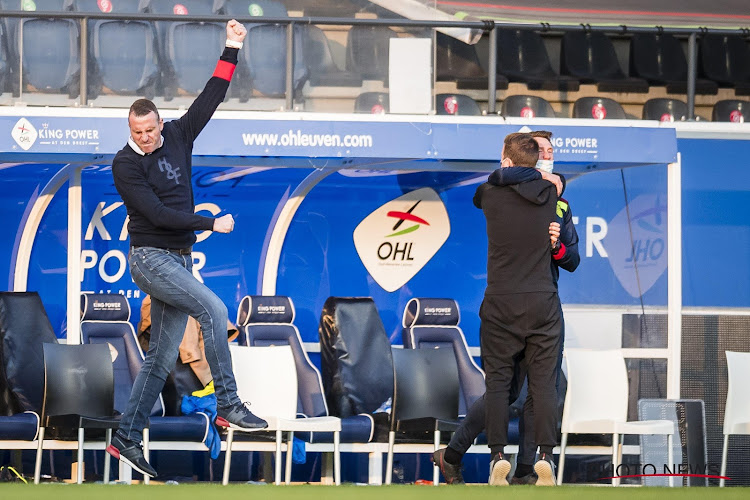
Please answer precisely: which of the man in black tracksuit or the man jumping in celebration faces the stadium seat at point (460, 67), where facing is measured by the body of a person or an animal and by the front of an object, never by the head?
the man in black tracksuit

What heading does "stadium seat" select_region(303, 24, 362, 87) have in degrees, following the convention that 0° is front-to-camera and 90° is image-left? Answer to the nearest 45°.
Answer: approximately 315°

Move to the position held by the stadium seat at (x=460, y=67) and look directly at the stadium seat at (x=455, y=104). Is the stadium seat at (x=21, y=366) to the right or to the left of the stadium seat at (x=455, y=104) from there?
right

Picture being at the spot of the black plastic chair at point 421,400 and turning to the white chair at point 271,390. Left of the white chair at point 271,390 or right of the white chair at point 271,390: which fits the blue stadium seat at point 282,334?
right

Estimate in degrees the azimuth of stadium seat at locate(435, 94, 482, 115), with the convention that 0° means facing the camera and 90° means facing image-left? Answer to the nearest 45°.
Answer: approximately 0°

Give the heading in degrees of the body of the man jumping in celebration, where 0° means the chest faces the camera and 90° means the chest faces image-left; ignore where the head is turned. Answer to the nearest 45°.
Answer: approximately 315°

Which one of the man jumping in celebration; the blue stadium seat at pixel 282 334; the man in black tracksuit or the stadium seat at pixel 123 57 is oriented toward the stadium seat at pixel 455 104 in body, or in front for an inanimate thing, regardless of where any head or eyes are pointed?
the man in black tracksuit

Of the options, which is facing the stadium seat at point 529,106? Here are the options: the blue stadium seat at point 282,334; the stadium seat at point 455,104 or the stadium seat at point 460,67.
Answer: the stadium seat at point 460,67

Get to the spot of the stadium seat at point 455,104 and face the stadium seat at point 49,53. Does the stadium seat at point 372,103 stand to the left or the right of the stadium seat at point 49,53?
left

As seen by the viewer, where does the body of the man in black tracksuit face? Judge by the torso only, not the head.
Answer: away from the camera
